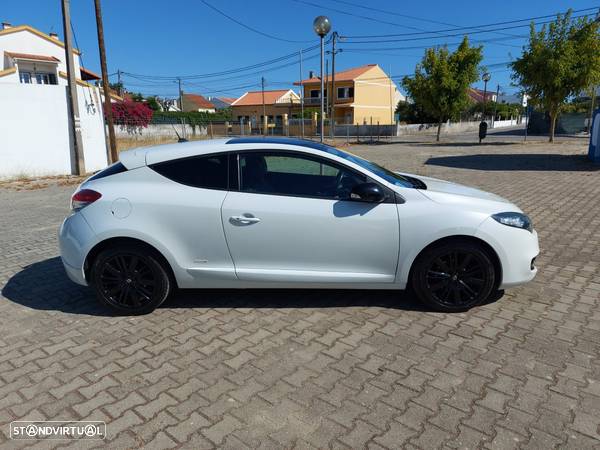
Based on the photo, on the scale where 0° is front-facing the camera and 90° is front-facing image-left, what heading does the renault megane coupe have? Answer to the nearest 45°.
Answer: approximately 270°

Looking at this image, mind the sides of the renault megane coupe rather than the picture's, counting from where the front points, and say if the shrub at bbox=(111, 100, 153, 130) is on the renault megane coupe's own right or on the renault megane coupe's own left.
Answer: on the renault megane coupe's own left

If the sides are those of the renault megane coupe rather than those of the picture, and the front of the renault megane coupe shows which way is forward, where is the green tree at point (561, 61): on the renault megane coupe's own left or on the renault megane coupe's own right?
on the renault megane coupe's own left

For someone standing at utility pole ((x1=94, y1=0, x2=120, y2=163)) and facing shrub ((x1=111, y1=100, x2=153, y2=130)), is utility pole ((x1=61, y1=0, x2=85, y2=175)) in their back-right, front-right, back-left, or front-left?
back-left

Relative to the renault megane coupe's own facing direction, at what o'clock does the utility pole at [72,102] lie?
The utility pole is roughly at 8 o'clock from the renault megane coupe.

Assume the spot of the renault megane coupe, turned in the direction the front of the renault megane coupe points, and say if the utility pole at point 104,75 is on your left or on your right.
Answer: on your left

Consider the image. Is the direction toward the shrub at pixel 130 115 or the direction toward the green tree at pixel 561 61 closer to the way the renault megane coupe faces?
the green tree

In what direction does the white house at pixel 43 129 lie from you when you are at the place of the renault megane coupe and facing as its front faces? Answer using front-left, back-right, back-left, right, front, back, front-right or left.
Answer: back-left
